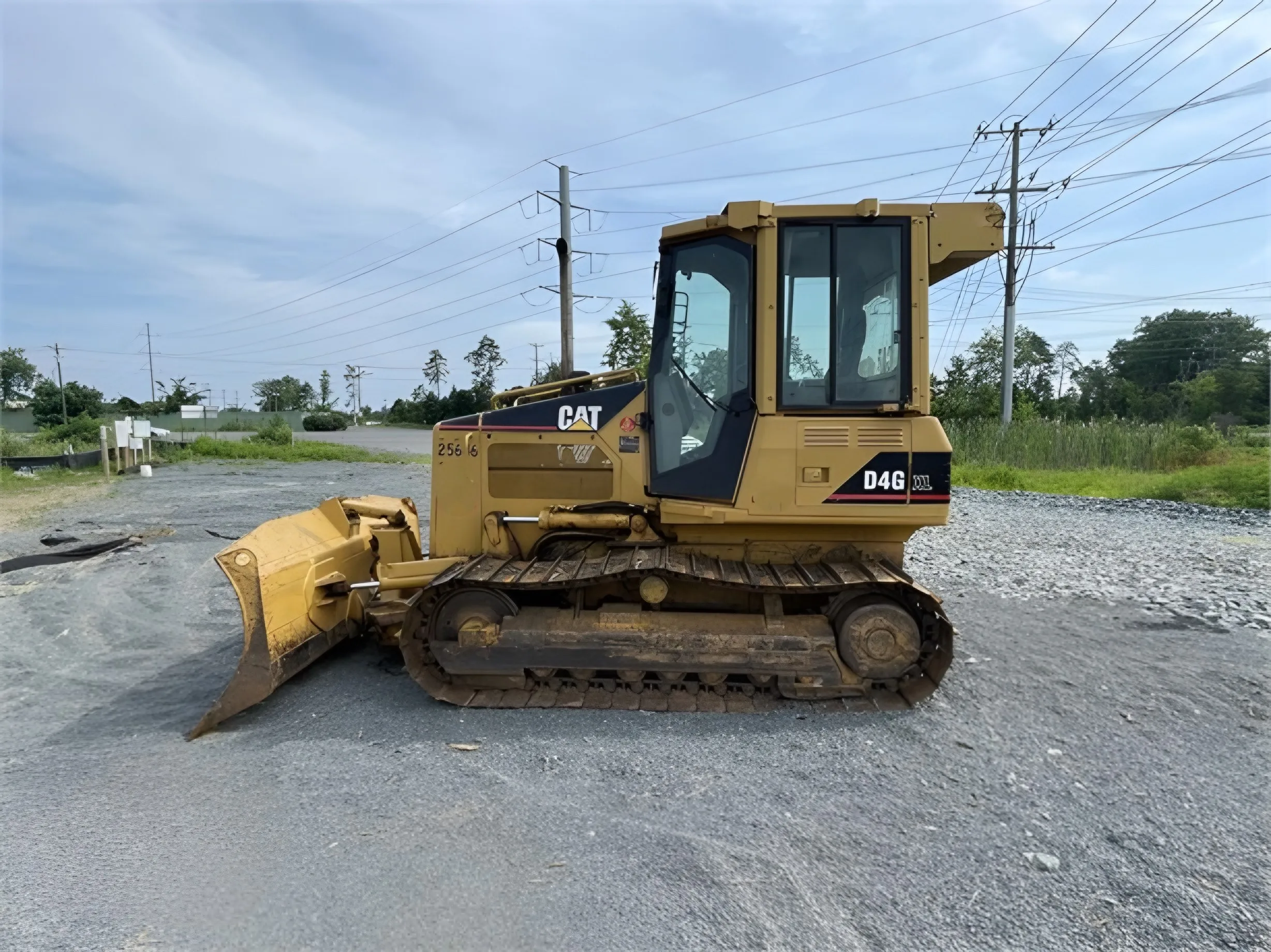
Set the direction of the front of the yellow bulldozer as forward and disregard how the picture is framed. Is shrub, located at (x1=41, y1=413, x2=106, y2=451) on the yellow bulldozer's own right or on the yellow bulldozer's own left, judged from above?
on the yellow bulldozer's own right

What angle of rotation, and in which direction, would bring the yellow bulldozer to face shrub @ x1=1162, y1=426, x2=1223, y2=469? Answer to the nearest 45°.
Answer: approximately 135° to its right

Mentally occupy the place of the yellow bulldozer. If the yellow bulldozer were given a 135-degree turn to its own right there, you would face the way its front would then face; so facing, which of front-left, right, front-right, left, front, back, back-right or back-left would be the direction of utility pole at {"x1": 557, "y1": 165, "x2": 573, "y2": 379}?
front-left

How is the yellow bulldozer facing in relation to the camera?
to the viewer's left

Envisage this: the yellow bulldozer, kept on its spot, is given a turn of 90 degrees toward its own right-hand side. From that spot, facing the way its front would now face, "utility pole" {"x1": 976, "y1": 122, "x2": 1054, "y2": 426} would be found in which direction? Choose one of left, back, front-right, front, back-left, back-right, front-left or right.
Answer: front-right
